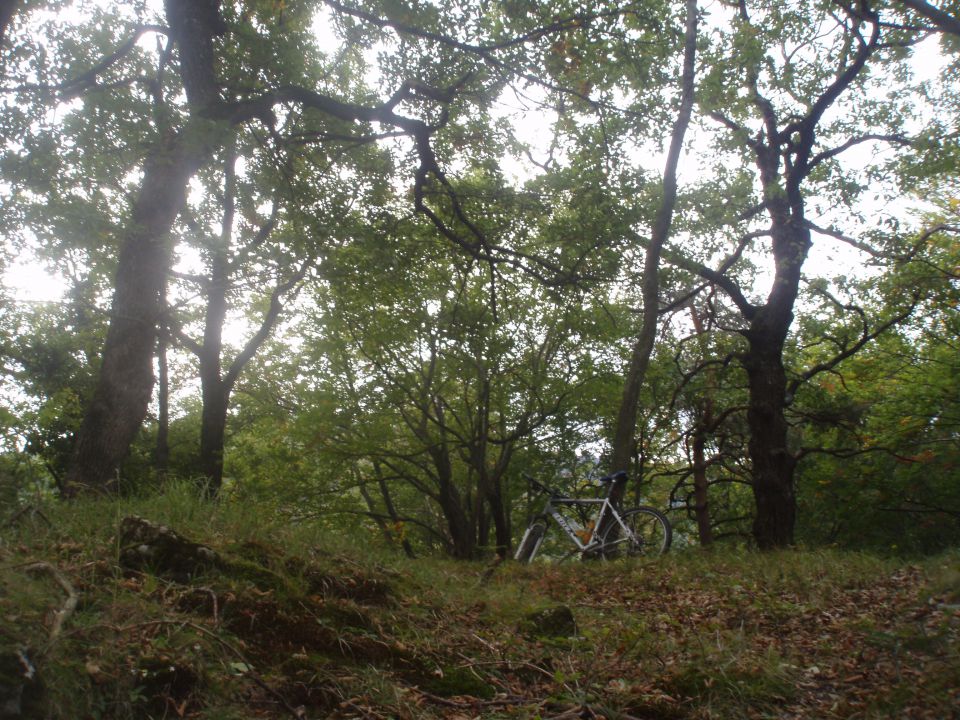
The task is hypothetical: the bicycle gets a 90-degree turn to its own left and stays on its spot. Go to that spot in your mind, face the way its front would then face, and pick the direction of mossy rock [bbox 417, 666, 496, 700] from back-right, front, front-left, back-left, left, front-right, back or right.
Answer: front

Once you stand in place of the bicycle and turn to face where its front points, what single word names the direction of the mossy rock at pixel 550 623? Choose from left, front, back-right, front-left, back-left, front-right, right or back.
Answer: left

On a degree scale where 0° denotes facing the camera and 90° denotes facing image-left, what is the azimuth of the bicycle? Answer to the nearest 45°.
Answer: approximately 90°

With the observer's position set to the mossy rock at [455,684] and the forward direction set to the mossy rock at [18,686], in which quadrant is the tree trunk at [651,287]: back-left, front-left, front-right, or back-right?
back-right

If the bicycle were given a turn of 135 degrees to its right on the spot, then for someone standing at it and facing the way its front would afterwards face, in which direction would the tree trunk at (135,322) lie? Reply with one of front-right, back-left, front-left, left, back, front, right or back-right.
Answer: back

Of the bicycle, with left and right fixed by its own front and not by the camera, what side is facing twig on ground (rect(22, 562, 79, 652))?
left
